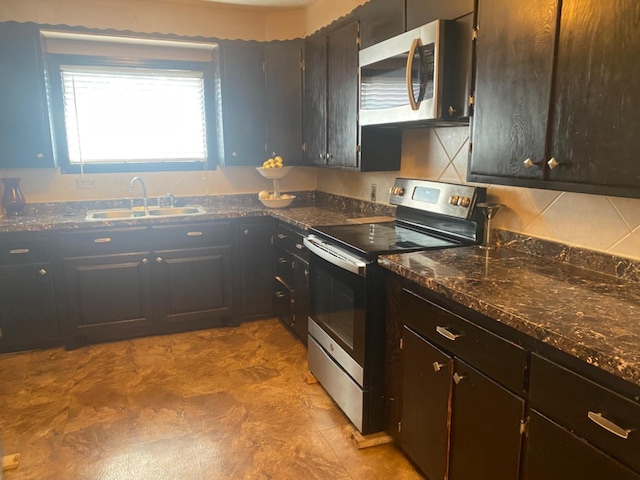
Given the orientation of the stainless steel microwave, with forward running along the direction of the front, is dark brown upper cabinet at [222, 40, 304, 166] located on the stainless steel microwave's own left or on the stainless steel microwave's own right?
on the stainless steel microwave's own right

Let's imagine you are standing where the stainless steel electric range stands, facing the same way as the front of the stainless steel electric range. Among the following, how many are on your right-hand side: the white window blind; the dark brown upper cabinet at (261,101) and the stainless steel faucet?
3

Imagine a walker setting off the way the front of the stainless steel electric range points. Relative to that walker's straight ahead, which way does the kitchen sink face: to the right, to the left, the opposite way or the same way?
to the left

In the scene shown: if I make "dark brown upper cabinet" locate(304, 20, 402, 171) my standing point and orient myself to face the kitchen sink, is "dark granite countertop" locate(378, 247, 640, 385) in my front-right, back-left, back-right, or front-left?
back-left

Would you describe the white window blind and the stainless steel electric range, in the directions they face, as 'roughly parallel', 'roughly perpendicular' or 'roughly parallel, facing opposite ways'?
roughly perpendicular

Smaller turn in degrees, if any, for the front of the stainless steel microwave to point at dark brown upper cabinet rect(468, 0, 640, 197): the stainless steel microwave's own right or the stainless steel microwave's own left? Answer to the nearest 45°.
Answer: approximately 90° to the stainless steel microwave's own left

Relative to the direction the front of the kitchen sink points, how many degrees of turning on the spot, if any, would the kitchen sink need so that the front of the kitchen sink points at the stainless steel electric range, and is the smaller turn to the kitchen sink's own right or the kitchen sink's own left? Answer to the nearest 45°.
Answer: approximately 45° to the kitchen sink's own left

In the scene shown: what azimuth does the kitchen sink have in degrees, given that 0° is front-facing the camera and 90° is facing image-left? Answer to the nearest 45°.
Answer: approximately 0°

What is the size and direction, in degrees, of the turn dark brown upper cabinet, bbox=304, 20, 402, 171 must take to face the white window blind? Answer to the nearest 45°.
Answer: approximately 45° to its right

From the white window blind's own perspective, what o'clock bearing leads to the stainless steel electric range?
The stainless steel electric range is roughly at 11 o'clock from the white window blind.
